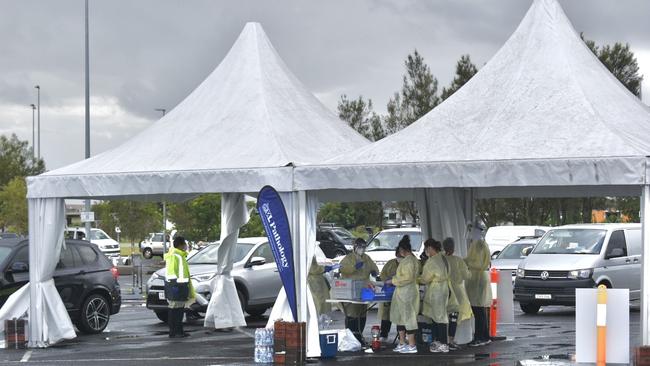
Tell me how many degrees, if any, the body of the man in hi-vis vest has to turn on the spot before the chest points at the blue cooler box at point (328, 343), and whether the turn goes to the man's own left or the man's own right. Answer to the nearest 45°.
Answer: approximately 45° to the man's own right

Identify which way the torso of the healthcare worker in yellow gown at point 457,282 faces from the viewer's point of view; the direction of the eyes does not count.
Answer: to the viewer's left

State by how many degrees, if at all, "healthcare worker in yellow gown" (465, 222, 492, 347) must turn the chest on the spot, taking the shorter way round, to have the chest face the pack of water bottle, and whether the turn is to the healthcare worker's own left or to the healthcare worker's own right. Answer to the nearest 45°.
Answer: approximately 45° to the healthcare worker's own left

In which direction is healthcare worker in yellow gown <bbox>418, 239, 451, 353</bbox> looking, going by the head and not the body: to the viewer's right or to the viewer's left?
to the viewer's left

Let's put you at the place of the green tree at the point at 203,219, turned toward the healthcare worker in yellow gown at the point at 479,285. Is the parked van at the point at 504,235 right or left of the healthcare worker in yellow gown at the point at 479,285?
left

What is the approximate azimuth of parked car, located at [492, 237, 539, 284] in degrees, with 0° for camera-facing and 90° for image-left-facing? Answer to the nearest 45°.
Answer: approximately 45°

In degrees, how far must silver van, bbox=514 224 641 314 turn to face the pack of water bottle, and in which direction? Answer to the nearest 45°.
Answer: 0° — it already faces it

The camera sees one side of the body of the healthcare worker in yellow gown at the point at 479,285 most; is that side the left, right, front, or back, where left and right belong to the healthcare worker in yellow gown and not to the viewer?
left

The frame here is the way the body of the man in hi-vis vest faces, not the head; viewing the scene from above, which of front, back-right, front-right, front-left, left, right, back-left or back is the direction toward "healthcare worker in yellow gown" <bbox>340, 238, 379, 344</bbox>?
front-right

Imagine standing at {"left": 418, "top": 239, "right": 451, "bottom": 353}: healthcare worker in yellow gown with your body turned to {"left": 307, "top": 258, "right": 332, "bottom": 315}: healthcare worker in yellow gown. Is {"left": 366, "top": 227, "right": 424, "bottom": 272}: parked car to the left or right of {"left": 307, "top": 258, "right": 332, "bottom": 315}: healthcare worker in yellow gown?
right

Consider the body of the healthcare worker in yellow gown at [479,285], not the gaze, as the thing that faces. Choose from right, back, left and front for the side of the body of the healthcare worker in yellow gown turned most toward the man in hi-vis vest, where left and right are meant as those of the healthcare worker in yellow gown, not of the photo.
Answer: front

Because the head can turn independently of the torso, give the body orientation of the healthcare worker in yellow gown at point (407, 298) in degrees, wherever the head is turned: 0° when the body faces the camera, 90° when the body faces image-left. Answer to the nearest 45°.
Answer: approximately 90°

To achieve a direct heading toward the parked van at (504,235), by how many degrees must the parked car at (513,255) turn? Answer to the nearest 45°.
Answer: approximately 135° to its right

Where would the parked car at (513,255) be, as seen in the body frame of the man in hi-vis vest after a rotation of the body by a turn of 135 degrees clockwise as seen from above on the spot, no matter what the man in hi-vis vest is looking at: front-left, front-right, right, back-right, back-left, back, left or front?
back

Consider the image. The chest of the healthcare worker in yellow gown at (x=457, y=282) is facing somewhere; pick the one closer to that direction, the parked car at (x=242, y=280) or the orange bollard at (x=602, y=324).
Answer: the parked car

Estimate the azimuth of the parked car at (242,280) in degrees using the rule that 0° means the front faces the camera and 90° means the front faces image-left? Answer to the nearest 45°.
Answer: approximately 45°

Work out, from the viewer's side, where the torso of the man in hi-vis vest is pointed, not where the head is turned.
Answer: to the viewer's right

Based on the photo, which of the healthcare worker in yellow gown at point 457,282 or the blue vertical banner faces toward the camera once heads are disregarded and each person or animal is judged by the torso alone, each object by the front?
the blue vertical banner
